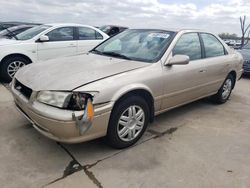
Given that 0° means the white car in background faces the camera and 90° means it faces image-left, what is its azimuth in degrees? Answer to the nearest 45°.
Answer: approximately 45°
